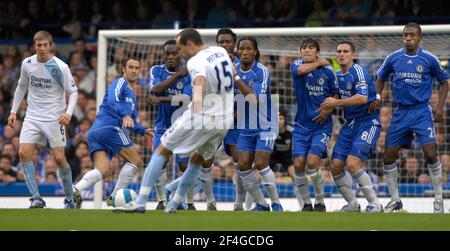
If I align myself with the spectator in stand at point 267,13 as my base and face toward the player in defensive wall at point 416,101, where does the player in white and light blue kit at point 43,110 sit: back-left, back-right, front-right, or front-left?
front-right

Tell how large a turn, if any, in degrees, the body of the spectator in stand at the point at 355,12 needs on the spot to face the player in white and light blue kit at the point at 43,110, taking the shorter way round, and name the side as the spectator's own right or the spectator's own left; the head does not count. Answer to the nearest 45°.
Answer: approximately 45° to the spectator's own right

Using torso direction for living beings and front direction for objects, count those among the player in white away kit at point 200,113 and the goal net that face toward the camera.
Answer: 1

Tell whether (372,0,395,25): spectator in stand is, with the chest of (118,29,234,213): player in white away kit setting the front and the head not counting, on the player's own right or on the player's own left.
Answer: on the player's own right

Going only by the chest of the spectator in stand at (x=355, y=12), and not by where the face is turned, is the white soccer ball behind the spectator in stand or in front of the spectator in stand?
in front

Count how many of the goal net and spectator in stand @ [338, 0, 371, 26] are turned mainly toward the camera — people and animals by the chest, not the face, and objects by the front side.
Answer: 2

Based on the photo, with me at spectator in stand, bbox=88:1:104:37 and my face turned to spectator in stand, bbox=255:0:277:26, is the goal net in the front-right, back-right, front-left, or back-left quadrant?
front-right

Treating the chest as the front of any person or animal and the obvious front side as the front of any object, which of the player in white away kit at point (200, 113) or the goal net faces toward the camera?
the goal net

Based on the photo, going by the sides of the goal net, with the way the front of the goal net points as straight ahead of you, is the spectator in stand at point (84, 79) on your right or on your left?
on your right

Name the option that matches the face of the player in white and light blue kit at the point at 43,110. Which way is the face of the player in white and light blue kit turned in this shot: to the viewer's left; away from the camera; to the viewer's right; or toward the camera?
toward the camera

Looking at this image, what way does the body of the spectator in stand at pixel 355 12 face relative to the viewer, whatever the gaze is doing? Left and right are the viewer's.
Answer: facing the viewer

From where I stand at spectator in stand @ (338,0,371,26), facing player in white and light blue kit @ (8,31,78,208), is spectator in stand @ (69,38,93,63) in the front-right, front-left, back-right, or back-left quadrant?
front-right

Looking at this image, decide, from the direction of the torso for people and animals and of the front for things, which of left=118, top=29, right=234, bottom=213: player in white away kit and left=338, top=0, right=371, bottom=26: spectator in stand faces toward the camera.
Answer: the spectator in stand

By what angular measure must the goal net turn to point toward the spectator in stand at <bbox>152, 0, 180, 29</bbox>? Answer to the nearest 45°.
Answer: approximately 135° to its right

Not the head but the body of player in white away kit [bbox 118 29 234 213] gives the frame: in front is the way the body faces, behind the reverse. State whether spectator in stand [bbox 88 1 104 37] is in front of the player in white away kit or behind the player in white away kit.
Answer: in front

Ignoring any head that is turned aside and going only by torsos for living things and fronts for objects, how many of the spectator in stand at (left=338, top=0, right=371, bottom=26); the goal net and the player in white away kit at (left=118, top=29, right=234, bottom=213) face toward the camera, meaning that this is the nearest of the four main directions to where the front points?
2
